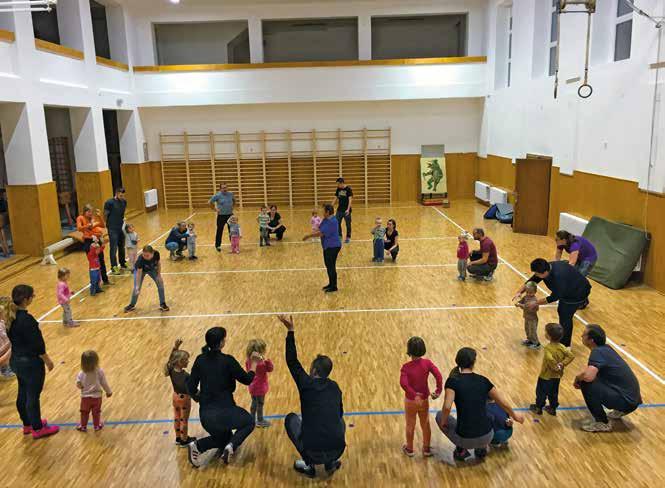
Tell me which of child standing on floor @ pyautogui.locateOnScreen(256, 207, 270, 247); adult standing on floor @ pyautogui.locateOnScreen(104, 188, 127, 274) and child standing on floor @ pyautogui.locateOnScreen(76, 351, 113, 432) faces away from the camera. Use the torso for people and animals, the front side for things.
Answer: child standing on floor @ pyautogui.locateOnScreen(76, 351, 113, 432)

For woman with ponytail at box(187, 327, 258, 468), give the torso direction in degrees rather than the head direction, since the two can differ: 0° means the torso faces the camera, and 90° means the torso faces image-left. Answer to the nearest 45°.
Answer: approximately 225°

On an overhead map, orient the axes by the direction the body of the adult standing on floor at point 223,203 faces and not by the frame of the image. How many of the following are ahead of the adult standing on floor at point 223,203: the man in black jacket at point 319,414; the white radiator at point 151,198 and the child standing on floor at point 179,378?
2

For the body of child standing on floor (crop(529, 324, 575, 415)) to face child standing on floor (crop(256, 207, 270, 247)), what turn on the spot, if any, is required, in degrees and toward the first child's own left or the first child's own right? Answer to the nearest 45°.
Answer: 0° — they already face them

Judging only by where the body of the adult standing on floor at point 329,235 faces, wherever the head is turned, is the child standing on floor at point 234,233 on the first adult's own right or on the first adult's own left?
on the first adult's own right

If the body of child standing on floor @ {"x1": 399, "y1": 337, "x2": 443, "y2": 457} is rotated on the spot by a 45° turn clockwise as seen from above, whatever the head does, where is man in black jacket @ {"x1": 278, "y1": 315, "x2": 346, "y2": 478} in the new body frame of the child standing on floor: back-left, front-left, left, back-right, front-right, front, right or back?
back

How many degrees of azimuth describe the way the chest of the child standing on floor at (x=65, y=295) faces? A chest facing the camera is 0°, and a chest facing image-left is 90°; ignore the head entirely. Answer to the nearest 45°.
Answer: approximately 270°

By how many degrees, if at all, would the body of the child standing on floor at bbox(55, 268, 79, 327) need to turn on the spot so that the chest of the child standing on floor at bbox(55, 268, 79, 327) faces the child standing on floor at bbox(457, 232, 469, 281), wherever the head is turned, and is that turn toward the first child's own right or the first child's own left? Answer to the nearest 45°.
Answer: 0° — they already face them

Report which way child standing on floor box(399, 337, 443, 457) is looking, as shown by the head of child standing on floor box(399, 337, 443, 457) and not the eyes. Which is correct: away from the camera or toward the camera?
away from the camera

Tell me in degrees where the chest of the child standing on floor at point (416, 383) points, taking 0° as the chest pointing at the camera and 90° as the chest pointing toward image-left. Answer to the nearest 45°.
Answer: approximately 180°

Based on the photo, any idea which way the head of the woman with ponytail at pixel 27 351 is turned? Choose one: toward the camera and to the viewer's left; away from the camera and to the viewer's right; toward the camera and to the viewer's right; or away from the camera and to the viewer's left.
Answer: away from the camera and to the viewer's right

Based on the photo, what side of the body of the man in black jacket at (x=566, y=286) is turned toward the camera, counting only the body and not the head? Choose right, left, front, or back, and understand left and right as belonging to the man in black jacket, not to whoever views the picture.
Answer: left
